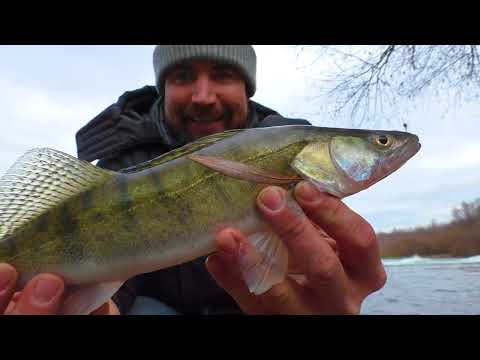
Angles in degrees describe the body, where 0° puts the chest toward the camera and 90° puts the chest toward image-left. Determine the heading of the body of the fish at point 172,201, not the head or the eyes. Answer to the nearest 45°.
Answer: approximately 270°

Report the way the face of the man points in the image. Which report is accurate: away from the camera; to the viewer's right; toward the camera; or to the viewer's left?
toward the camera

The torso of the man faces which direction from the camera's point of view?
toward the camera
